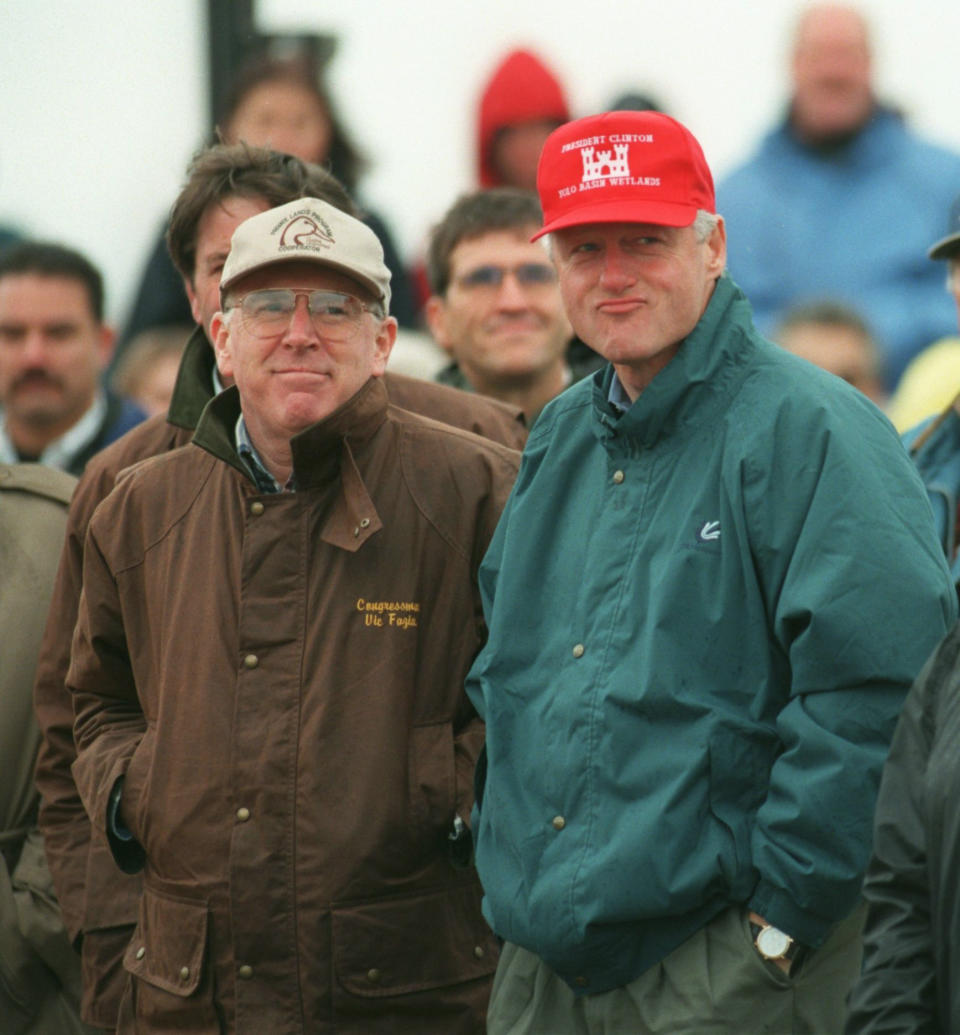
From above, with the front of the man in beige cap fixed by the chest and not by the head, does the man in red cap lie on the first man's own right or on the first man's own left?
on the first man's own left

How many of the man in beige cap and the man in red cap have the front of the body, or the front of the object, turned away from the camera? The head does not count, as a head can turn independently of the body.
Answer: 0

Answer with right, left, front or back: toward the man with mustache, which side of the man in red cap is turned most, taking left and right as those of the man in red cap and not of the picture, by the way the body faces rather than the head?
right

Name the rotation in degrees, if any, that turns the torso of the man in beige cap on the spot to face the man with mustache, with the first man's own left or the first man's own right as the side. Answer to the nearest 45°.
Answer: approximately 180°

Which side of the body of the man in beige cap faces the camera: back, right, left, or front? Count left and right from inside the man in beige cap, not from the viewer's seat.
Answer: front

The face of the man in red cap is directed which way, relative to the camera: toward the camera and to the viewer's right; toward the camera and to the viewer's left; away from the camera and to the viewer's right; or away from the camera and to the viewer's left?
toward the camera and to the viewer's left

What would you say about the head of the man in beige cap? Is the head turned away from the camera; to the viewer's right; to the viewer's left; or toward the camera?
toward the camera
